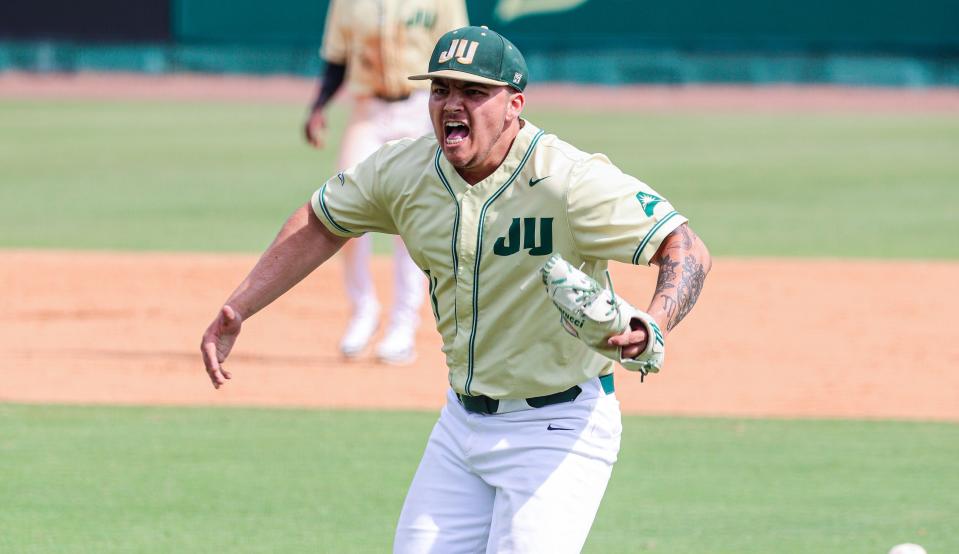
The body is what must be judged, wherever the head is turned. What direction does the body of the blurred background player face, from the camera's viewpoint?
toward the camera

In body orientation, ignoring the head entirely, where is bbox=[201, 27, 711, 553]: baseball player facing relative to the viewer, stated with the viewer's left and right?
facing the viewer and to the left of the viewer

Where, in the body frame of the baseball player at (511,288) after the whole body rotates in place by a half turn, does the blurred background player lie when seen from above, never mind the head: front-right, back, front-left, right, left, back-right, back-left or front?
front-left
